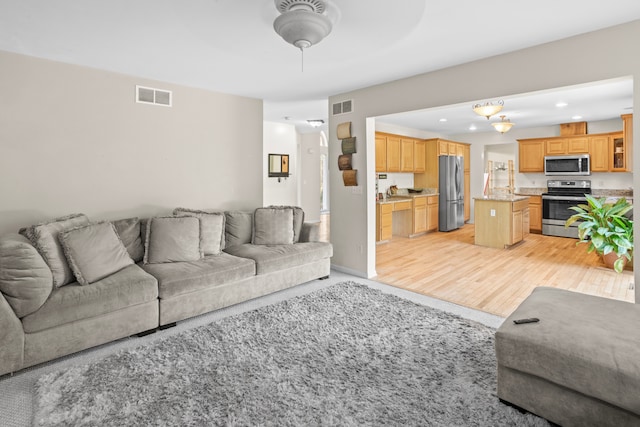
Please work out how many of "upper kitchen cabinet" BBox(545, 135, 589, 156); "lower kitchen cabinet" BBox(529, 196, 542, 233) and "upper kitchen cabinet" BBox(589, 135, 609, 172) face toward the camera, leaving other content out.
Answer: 3

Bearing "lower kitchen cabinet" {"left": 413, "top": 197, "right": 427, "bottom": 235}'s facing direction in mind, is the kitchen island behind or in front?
in front

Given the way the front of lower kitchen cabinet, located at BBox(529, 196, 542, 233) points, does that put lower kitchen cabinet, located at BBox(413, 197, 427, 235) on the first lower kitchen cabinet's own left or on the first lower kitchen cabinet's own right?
on the first lower kitchen cabinet's own right

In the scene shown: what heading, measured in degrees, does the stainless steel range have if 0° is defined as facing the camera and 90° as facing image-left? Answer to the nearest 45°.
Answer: approximately 0°

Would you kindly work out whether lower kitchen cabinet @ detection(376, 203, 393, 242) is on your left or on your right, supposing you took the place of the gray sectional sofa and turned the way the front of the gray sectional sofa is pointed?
on your left

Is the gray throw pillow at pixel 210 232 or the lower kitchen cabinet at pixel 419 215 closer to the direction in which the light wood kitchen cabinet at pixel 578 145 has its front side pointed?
the gray throw pillow

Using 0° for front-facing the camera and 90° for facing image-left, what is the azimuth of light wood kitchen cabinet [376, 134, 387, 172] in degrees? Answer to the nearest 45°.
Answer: approximately 315°

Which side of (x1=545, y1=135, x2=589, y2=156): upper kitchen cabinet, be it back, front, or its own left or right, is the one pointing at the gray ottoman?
front

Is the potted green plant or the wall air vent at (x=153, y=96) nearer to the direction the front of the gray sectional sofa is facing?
the potted green plant

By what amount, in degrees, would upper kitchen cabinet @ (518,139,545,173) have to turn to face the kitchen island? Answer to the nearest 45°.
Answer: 0° — it already faces it
